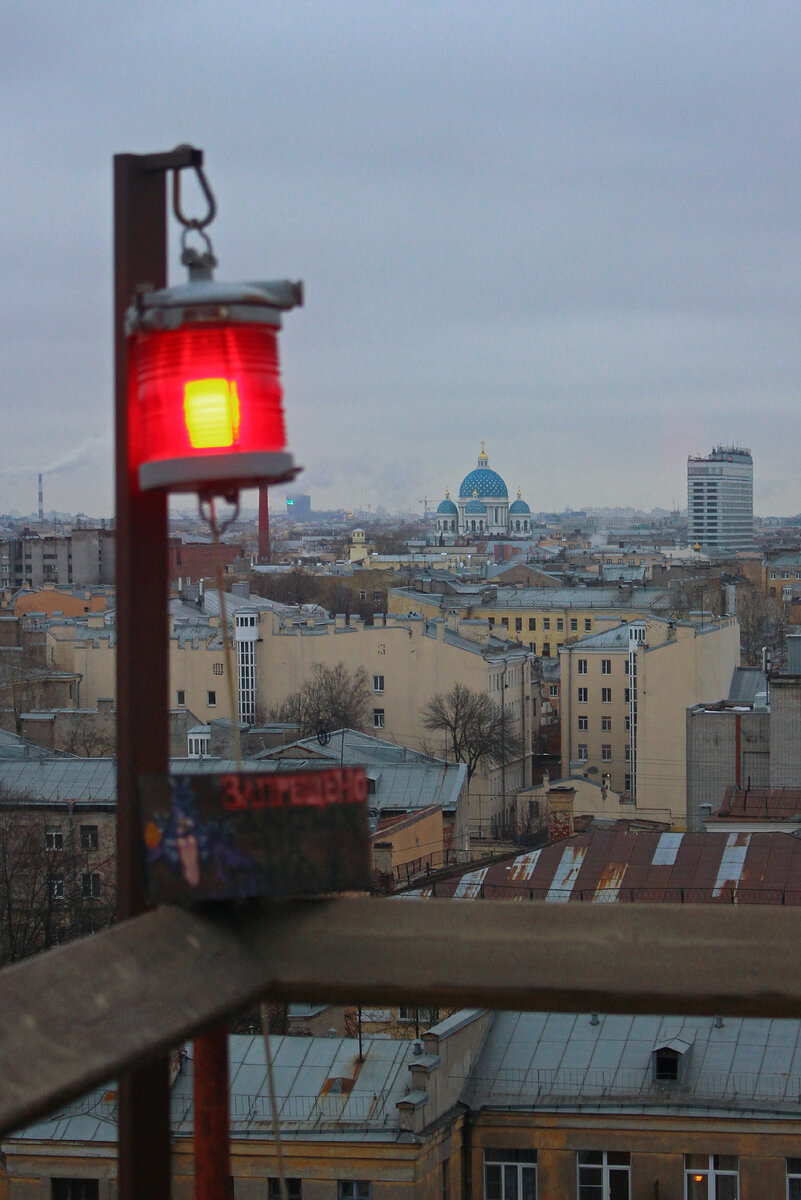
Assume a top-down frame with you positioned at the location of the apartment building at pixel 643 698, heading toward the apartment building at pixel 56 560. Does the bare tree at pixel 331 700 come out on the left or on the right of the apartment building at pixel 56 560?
left

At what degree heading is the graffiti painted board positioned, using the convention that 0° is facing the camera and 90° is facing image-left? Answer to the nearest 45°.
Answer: approximately 0°

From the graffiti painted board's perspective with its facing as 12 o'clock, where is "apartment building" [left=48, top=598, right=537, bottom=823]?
The apartment building is roughly at 6 o'clock from the graffiti painted board.

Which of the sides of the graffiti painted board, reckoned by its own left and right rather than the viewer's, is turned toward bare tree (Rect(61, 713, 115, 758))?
back

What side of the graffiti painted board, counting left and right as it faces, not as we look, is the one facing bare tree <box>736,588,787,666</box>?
back

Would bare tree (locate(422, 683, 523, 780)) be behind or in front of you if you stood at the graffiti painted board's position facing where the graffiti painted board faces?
behind

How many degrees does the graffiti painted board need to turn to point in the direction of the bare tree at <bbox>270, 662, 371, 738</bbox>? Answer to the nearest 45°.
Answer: approximately 180°

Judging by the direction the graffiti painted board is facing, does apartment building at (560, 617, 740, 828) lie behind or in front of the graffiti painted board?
behind

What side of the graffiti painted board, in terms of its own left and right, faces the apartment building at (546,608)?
back
